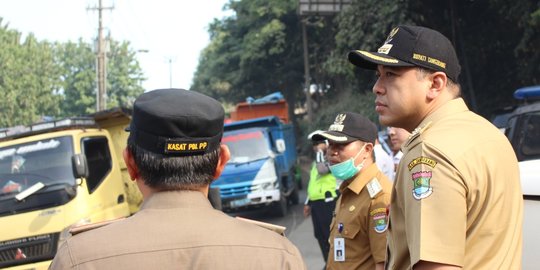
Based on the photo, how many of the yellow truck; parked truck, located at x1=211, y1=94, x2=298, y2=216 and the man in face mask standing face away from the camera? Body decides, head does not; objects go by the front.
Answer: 0

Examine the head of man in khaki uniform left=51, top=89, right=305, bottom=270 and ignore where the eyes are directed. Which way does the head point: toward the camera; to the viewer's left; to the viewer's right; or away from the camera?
away from the camera

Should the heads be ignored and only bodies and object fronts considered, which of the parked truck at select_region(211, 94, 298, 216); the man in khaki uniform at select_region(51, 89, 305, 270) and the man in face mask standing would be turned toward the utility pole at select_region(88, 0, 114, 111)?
the man in khaki uniform

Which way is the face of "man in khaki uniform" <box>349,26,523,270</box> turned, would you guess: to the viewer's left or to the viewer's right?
to the viewer's left

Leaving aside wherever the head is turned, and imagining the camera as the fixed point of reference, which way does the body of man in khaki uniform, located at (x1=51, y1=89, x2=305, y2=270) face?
away from the camera

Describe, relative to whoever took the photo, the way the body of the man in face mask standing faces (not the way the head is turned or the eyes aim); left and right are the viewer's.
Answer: facing the viewer and to the left of the viewer

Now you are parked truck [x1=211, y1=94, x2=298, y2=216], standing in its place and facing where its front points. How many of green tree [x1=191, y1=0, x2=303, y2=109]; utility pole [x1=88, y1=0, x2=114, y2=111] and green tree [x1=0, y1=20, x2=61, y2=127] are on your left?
0

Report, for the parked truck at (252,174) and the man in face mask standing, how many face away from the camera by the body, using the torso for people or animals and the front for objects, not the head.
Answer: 0

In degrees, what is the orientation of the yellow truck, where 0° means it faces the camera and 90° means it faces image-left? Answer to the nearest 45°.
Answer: approximately 45°

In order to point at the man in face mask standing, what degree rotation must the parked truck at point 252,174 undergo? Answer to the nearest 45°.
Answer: approximately 45° to its left

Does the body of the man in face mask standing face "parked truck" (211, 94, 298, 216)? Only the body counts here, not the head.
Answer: no

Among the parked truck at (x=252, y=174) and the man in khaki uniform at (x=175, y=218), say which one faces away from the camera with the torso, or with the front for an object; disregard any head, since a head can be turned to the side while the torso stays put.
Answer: the man in khaki uniform

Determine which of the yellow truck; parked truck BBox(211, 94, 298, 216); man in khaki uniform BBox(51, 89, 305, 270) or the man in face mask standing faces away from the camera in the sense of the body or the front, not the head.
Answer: the man in khaki uniform

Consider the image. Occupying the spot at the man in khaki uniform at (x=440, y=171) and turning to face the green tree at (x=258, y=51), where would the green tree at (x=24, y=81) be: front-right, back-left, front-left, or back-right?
front-left

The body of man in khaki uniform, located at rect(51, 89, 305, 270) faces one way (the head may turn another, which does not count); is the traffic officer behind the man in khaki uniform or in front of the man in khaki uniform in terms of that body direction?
in front

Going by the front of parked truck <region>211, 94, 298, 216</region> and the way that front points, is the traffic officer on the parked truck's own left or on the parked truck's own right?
on the parked truck's own left

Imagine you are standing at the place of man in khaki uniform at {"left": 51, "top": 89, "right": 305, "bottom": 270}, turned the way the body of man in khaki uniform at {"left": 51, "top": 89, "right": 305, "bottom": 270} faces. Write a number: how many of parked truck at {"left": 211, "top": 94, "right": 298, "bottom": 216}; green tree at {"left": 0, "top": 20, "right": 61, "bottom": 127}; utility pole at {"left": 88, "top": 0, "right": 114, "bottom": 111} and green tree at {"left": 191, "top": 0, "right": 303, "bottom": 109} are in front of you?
4

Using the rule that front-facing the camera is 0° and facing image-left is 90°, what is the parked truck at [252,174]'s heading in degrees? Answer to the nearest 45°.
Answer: approximately 45°

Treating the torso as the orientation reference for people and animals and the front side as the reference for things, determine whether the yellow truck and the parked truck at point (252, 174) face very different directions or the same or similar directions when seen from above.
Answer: same or similar directions

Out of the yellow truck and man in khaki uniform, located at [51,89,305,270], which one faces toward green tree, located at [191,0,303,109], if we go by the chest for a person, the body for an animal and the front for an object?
the man in khaki uniform

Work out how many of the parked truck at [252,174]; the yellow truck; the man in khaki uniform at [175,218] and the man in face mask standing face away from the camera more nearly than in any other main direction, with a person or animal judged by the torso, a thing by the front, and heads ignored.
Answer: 1

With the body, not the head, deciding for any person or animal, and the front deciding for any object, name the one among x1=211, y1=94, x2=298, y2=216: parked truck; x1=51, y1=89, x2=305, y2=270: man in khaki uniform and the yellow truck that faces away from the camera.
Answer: the man in khaki uniform
